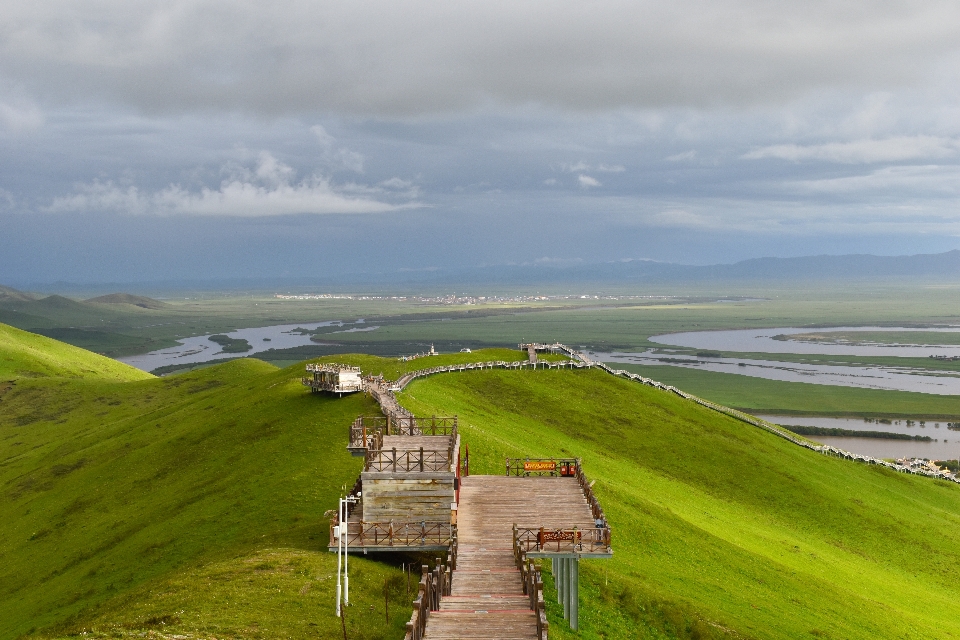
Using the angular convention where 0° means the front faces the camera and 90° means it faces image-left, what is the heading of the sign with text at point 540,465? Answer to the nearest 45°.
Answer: approximately 0°
